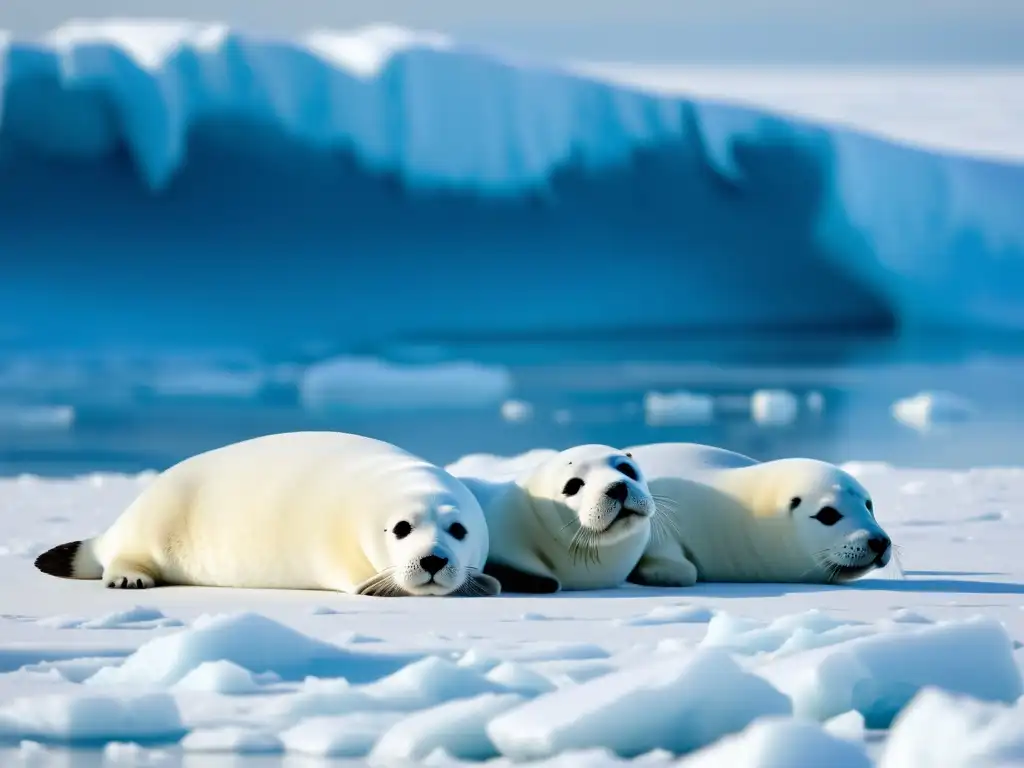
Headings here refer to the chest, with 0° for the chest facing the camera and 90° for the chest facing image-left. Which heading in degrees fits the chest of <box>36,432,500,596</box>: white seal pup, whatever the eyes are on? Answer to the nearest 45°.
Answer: approximately 315°

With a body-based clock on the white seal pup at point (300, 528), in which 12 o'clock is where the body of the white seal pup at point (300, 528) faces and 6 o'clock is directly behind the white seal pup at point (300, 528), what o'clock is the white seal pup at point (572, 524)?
the white seal pup at point (572, 524) is roughly at 11 o'clock from the white seal pup at point (300, 528).

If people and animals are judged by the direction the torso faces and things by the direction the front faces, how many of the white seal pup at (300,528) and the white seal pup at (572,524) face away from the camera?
0

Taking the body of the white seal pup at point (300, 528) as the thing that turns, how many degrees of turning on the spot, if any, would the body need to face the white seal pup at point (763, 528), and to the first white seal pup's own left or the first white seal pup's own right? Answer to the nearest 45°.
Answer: approximately 45° to the first white seal pup's own left

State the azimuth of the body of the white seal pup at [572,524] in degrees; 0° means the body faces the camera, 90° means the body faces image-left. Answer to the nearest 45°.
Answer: approximately 315°

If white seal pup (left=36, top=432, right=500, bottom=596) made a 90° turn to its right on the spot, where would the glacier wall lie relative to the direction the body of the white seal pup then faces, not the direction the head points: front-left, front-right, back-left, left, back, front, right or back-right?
back-right

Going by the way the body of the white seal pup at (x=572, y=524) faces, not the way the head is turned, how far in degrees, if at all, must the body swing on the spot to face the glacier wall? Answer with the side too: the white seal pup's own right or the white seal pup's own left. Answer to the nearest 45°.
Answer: approximately 135° to the white seal pup's own left
